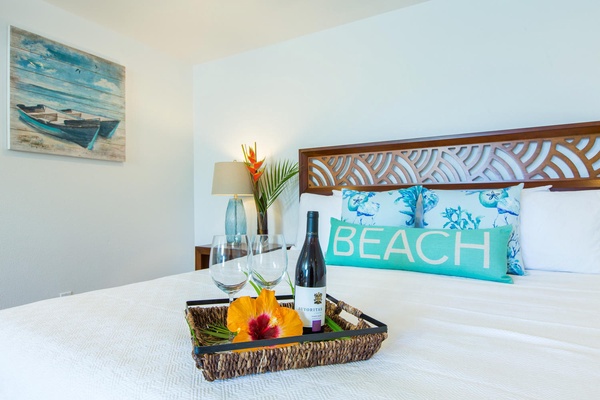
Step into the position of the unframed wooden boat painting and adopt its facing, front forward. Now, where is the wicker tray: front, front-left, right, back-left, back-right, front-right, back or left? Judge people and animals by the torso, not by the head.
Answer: front-right

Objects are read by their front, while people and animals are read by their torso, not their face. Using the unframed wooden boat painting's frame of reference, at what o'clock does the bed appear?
The bed is roughly at 1 o'clock from the unframed wooden boat painting.

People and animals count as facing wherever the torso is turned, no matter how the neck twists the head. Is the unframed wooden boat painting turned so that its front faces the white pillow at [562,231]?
yes

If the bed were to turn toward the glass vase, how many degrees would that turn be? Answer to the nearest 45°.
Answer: approximately 135° to its right

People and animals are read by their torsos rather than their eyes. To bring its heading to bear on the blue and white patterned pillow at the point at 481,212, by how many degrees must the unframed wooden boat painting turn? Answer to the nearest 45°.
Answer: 0° — it already faces it

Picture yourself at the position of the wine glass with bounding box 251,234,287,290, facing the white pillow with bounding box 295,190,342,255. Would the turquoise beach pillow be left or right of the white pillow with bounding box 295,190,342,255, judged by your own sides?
right

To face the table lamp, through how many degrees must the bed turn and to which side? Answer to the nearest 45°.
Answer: approximately 90° to its right

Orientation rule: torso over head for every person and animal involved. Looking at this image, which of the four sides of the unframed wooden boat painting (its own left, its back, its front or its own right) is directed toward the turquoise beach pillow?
front

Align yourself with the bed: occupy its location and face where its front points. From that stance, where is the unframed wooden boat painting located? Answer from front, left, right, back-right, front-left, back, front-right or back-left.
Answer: right

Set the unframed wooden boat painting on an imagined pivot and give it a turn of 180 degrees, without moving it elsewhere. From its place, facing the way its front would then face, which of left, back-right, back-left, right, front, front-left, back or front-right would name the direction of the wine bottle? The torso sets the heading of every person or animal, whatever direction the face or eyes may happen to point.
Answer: back-left

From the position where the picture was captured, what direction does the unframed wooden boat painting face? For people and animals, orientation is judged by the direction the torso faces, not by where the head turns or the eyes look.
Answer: facing the viewer and to the right of the viewer

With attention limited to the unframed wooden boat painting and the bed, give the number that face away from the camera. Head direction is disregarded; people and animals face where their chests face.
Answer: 0
